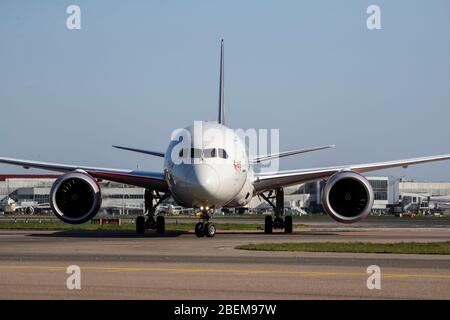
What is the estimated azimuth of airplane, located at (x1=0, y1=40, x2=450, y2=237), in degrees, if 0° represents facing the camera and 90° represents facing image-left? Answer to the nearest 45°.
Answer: approximately 0°
